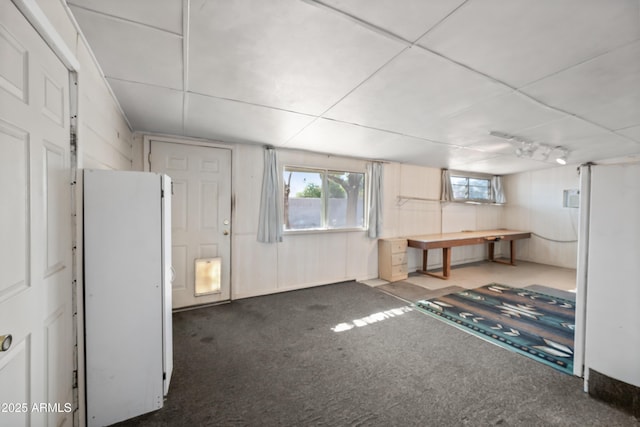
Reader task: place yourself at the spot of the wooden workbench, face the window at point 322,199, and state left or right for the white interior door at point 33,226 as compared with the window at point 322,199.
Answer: left

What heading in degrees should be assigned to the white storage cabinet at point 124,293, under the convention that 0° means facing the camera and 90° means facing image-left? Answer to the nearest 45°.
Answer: approximately 270°

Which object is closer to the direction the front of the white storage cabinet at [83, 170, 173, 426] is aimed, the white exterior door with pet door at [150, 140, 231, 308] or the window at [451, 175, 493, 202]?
the window

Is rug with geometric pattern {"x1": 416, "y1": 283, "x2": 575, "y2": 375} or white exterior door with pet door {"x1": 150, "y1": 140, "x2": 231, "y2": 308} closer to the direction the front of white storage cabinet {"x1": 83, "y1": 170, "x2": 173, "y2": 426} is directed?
the rug with geometric pattern

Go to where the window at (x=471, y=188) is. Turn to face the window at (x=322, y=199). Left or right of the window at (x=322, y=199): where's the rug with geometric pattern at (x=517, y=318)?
left

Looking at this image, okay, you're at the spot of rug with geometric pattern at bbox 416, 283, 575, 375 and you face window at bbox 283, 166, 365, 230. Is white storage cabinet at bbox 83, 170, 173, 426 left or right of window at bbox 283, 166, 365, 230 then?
left

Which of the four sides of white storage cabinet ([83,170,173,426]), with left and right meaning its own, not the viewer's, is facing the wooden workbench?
front

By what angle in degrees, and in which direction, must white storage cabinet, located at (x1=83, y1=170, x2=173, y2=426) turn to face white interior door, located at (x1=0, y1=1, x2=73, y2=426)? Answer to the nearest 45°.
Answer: approximately 135° to its right

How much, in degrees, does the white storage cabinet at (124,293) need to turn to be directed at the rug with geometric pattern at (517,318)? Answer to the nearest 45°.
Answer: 0° — it already faces it

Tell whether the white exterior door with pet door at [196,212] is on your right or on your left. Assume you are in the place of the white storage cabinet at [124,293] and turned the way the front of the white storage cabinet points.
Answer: on your left

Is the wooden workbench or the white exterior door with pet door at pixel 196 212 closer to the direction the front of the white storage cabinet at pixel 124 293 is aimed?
the wooden workbench

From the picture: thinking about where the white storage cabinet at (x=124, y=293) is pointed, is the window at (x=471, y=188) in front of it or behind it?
in front

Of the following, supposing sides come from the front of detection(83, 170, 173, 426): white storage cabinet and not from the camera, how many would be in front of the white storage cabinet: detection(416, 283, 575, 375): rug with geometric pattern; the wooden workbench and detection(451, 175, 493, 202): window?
3
